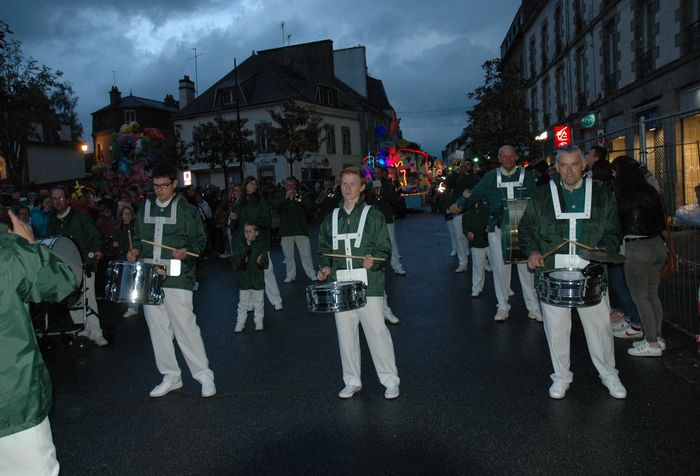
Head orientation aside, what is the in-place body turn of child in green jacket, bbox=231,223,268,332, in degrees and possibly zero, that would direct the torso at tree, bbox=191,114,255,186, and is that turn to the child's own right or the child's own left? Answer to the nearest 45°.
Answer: approximately 180°

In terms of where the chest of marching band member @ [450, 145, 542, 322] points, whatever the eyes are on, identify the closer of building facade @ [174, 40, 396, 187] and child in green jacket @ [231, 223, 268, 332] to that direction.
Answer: the child in green jacket

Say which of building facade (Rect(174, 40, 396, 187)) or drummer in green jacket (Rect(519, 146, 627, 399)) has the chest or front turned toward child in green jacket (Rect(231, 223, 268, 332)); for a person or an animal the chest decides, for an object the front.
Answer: the building facade

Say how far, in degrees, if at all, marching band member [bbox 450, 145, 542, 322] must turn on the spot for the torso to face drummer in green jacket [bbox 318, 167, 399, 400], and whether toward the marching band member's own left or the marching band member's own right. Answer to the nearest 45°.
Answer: approximately 45° to the marching band member's own right

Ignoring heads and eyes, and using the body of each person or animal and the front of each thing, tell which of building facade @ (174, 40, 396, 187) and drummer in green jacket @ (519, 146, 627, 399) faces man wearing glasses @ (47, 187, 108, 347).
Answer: the building facade

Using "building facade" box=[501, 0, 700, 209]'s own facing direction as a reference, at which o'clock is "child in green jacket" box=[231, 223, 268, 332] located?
The child in green jacket is roughly at 11 o'clock from the building facade.

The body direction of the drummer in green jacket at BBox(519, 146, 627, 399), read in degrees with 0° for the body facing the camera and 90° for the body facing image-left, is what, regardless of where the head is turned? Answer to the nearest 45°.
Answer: approximately 0°

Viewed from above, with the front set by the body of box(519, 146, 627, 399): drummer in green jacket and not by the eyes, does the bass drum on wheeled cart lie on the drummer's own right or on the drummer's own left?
on the drummer's own right

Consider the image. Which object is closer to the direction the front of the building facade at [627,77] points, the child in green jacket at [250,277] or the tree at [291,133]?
the child in green jacket
